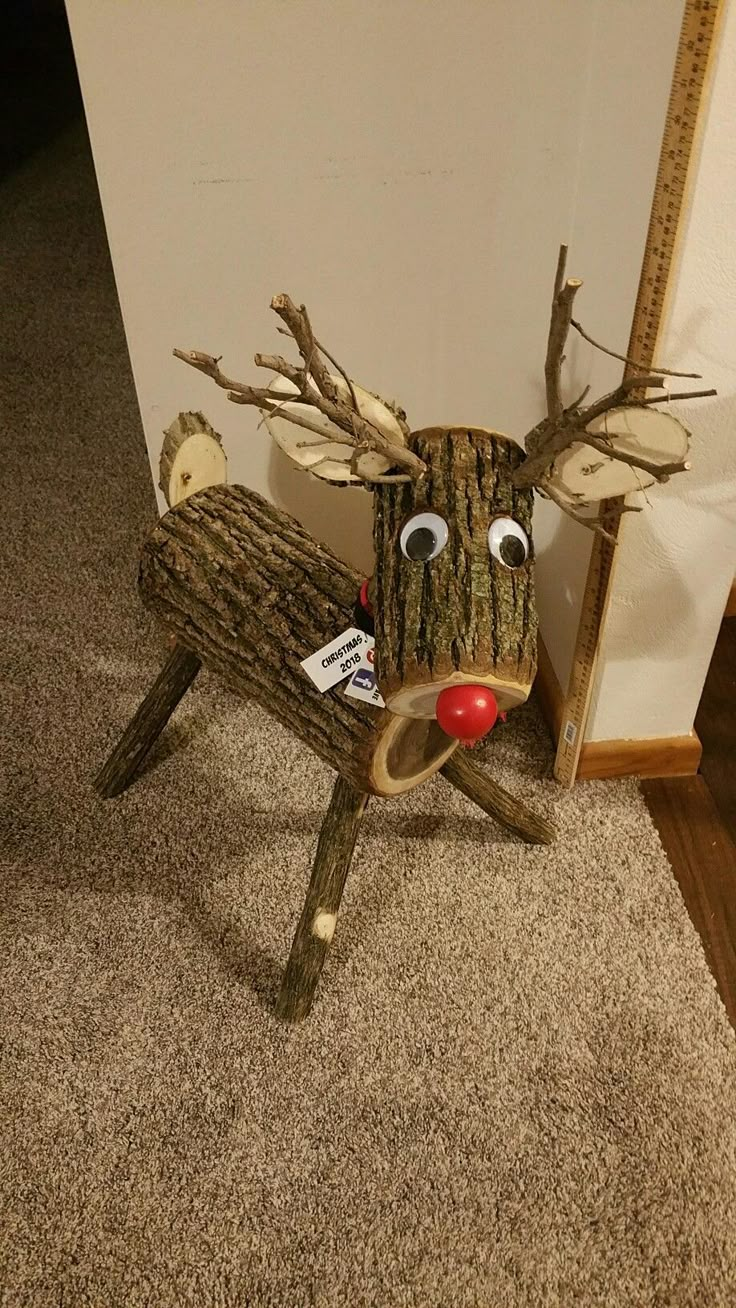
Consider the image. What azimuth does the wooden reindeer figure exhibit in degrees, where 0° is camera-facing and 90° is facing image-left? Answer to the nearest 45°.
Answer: approximately 315°
